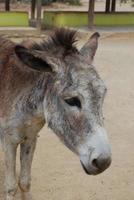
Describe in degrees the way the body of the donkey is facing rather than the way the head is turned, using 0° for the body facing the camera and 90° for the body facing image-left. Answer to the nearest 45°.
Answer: approximately 315°
